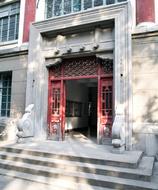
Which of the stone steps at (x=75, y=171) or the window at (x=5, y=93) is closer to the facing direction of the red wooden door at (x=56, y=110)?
the stone steps

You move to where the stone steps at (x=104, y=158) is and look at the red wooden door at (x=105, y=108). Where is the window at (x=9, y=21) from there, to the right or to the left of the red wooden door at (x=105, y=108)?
left

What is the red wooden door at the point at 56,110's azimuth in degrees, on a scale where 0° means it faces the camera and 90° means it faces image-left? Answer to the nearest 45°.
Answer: approximately 0°

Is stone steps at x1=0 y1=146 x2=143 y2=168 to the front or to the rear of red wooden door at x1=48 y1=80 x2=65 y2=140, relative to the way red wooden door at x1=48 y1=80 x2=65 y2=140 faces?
to the front

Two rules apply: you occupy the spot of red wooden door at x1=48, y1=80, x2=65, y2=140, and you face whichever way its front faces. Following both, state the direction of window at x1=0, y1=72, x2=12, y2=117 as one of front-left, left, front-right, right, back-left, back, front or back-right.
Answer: back-right

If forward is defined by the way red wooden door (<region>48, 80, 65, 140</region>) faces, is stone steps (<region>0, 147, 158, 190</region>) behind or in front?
in front

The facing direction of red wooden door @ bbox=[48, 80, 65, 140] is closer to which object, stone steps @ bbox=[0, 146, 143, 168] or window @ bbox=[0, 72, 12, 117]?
the stone steps
